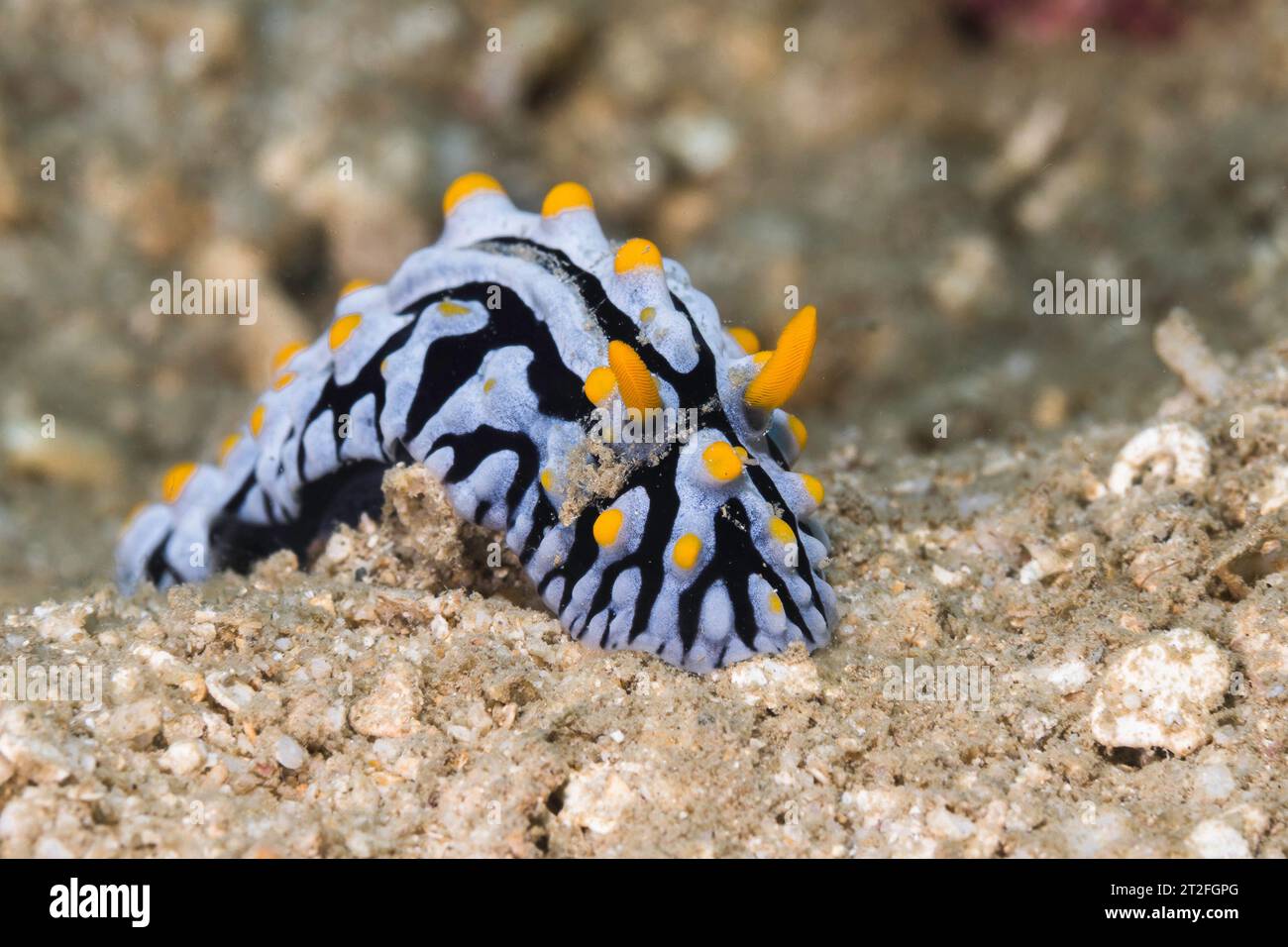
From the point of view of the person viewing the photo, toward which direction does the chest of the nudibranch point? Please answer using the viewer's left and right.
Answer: facing the viewer and to the right of the viewer
